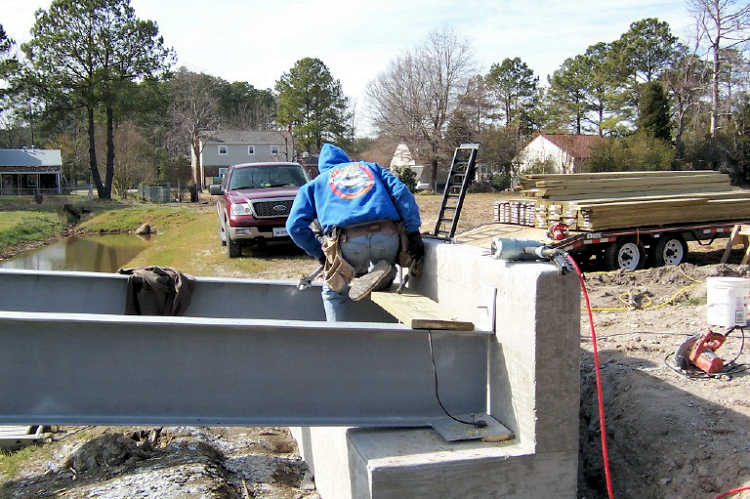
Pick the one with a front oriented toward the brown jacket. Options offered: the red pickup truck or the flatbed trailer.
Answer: the red pickup truck

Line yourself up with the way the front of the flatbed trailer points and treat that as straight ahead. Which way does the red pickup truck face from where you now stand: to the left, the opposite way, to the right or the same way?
to the right

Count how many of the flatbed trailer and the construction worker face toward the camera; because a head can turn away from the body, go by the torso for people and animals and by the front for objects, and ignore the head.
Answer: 0

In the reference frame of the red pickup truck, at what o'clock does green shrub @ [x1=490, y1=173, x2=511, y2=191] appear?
The green shrub is roughly at 7 o'clock from the red pickup truck.

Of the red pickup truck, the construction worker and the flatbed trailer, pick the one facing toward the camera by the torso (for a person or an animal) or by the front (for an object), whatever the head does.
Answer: the red pickup truck

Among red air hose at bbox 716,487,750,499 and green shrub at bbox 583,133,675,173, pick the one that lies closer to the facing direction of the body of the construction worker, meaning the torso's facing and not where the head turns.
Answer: the green shrub

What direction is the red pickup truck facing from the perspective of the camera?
toward the camera

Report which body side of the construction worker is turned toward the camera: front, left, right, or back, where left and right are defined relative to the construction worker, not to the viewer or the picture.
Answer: back

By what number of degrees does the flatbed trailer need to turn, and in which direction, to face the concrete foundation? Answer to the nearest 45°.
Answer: approximately 135° to its right

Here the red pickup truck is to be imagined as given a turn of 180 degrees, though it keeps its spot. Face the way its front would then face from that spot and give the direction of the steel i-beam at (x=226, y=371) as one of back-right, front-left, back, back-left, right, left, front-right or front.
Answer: back

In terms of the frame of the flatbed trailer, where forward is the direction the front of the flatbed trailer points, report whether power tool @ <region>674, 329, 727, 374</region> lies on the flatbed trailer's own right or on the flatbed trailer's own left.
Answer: on the flatbed trailer's own right

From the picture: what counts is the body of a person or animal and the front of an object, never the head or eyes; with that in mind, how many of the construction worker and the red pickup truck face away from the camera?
1

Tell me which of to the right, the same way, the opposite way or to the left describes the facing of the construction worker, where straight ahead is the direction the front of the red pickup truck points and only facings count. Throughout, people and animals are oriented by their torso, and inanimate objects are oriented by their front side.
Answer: the opposite way

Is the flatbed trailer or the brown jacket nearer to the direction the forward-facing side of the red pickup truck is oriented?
the brown jacket

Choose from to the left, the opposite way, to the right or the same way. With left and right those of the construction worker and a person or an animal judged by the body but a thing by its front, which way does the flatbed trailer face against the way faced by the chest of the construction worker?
to the right

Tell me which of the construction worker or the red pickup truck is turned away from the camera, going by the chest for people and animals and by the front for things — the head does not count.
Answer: the construction worker

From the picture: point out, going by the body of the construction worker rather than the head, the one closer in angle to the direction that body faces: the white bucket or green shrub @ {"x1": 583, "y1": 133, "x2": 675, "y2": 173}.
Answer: the green shrub

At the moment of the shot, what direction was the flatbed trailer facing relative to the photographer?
facing away from the viewer and to the right of the viewer
